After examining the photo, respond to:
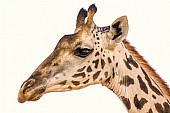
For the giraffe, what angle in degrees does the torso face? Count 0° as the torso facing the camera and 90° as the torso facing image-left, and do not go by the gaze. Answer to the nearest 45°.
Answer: approximately 90°
